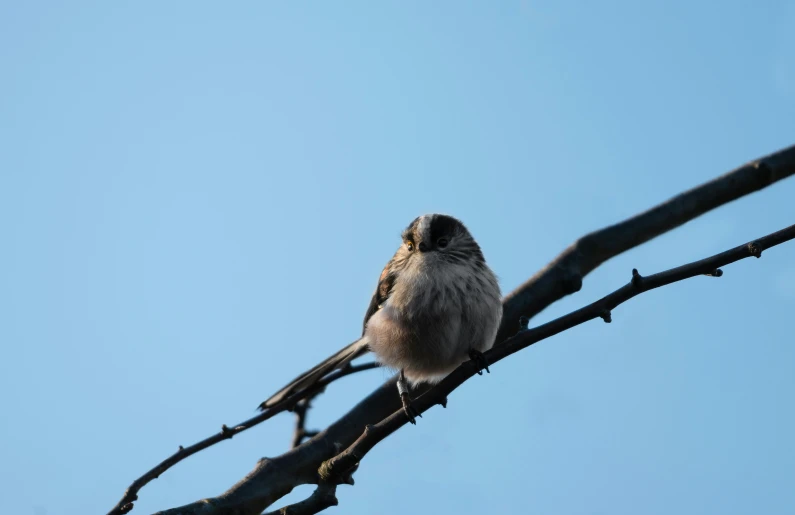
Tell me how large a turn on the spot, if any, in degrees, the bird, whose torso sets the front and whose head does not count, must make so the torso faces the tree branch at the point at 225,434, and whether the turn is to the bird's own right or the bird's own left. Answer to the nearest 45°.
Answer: approximately 135° to the bird's own right

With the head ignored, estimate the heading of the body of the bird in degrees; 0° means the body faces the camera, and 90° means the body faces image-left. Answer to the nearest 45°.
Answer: approximately 315°

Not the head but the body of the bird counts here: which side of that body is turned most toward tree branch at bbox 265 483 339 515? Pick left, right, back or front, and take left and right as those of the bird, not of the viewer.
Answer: right
